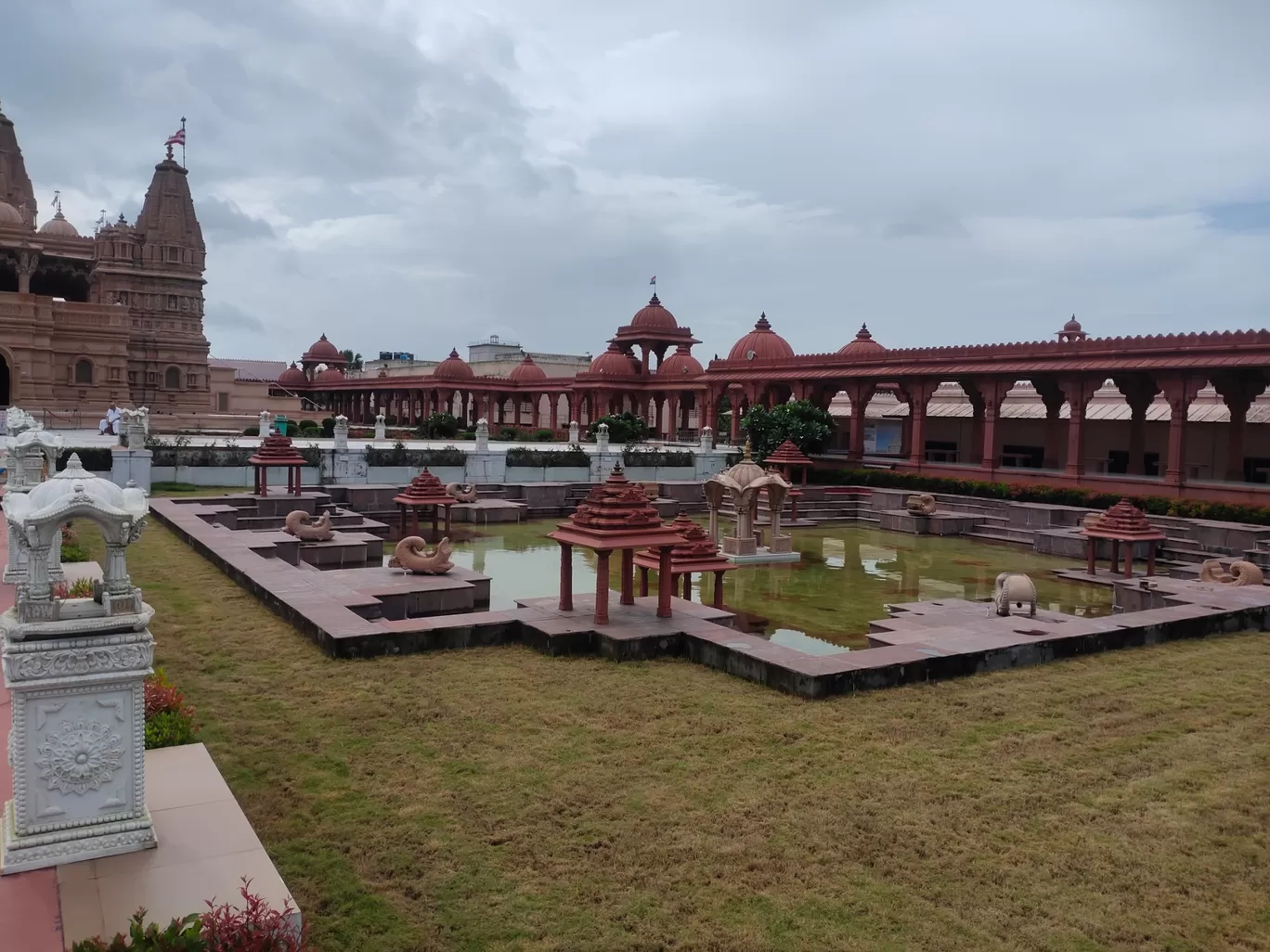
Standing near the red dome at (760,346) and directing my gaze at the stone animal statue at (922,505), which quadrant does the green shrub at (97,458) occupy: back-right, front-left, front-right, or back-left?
front-right

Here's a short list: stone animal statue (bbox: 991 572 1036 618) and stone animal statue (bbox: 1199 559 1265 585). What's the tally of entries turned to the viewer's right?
0

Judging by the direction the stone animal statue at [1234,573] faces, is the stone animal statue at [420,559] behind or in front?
in front

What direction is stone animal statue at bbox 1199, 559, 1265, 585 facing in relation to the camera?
to the viewer's left

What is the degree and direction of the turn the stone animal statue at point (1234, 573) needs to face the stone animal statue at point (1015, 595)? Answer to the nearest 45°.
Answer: approximately 45° to its left

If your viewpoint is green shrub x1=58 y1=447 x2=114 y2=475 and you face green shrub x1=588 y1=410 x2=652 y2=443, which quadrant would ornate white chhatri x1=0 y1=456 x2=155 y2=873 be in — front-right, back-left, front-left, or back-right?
back-right
